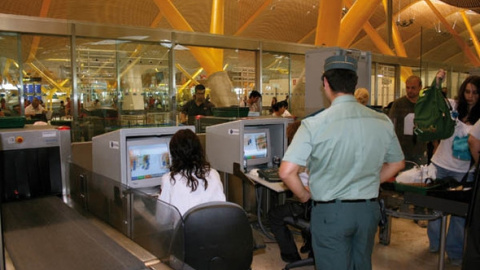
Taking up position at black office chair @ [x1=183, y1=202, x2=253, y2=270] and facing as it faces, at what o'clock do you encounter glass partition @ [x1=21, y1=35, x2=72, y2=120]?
The glass partition is roughly at 11 o'clock from the black office chair.

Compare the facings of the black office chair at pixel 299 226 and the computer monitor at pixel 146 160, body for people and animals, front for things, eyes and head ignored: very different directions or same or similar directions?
very different directions

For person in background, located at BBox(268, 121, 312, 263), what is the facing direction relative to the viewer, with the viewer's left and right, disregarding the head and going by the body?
facing to the left of the viewer

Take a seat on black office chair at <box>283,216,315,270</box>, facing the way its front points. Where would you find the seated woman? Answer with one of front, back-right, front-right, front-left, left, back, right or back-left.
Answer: front-left

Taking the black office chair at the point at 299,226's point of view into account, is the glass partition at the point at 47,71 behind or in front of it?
in front

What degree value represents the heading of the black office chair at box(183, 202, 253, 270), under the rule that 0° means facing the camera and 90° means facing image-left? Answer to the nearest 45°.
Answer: approximately 180°

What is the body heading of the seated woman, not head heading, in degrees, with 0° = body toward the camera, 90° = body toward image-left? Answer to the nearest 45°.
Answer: approximately 180°

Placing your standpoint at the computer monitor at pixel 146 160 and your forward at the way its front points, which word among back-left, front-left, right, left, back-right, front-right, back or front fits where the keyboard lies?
front-left

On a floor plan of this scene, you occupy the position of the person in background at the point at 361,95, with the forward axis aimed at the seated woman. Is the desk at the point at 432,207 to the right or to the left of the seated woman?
left

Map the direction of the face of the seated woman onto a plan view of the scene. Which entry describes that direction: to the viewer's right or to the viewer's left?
to the viewer's left

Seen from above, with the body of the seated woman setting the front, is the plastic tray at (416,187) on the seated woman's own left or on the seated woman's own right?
on the seated woman's own right
